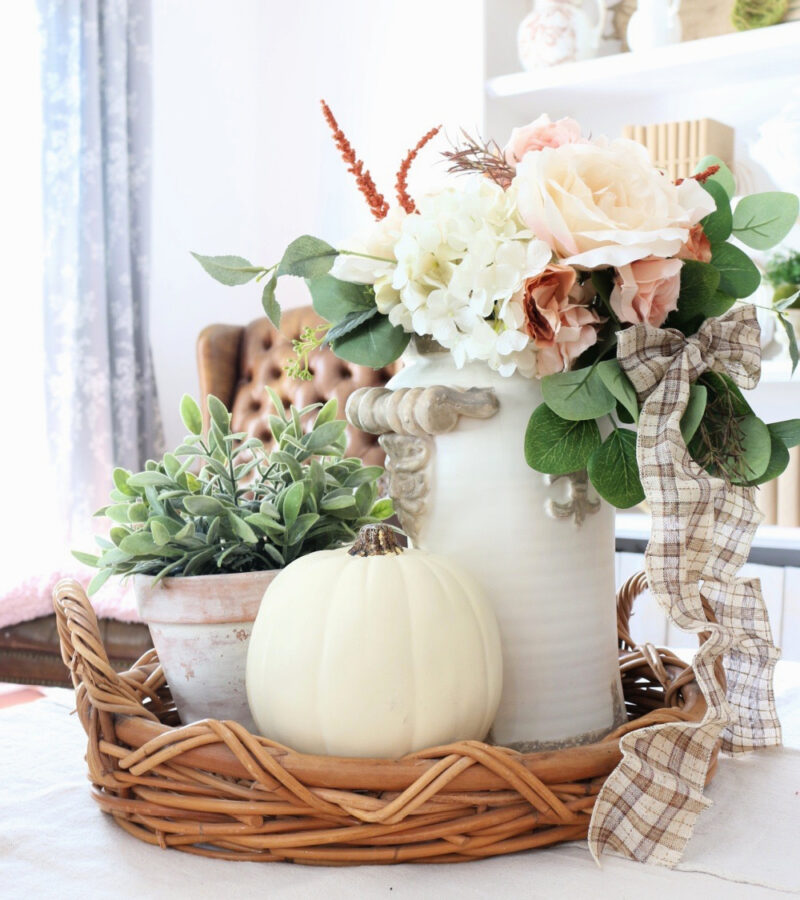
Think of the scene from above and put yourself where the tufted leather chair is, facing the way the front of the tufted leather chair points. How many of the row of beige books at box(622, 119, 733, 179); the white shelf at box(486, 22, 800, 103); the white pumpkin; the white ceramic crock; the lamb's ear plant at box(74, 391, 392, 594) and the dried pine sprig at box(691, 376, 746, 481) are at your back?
0

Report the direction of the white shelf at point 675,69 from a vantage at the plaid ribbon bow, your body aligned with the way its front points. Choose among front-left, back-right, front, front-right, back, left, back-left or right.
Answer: back

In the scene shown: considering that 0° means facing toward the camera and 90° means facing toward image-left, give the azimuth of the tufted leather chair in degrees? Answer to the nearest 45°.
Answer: approximately 315°

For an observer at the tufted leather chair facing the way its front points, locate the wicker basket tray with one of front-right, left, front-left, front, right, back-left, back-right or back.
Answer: front-right

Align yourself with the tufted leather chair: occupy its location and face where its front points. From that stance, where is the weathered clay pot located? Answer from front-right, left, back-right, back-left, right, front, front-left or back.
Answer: front-right

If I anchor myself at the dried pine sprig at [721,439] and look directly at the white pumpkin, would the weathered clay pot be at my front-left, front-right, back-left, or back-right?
front-right

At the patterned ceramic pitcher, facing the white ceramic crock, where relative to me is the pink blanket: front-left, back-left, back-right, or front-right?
front-right

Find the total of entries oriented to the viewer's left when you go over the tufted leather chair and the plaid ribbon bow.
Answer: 0

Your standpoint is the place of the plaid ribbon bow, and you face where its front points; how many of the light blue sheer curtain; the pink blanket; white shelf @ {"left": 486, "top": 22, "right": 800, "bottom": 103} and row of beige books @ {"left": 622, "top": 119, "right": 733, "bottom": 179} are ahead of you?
0

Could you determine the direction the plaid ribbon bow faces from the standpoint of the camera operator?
facing the viewer

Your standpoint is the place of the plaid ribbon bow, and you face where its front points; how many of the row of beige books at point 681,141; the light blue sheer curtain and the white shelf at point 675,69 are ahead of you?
0

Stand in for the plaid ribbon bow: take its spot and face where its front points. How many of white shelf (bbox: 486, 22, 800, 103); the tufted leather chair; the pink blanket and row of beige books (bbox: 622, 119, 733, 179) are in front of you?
0

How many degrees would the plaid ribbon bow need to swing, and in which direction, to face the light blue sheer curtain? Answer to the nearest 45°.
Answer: approximately 135° to its right

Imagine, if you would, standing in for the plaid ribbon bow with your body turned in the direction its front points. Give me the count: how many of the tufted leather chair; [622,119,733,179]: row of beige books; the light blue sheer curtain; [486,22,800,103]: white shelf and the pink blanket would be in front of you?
0
